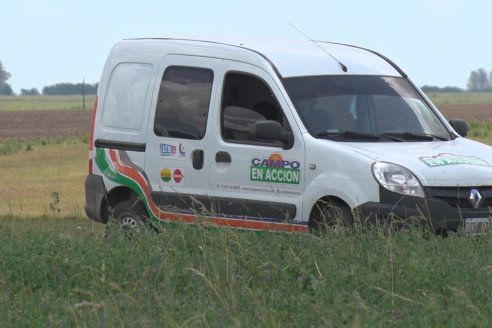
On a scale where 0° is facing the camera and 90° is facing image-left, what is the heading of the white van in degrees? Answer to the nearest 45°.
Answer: approximately 315°
